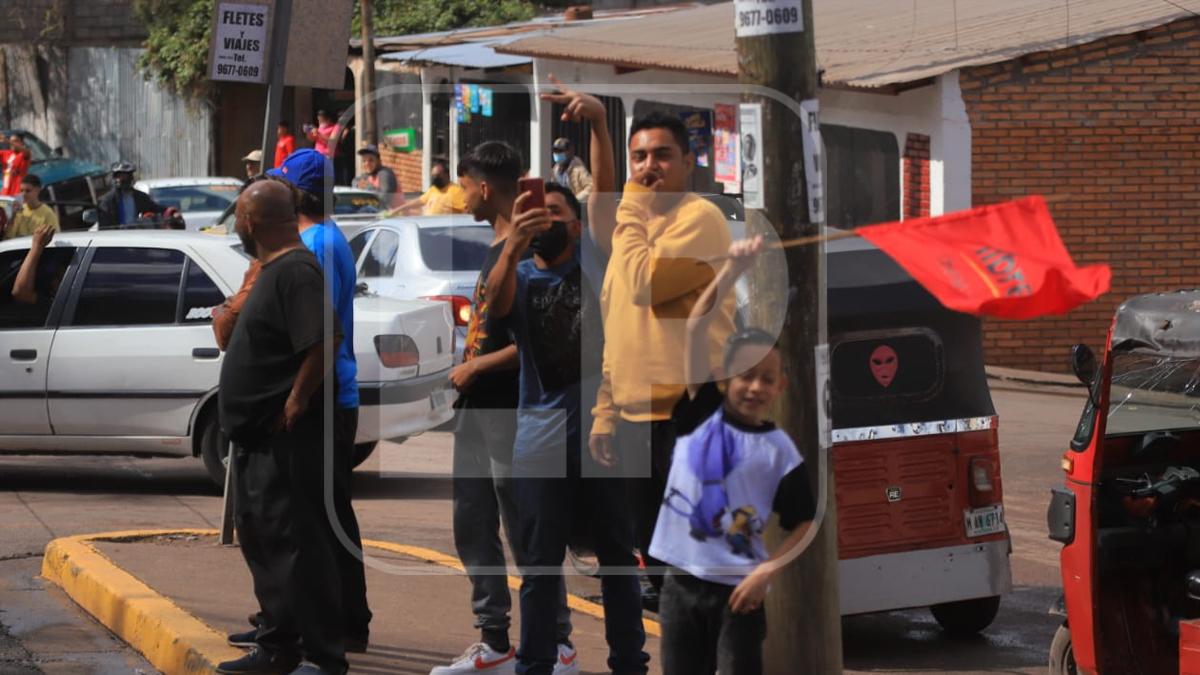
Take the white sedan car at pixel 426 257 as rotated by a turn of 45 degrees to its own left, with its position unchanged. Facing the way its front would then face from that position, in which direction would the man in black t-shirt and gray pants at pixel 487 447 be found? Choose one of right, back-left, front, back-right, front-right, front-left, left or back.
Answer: left

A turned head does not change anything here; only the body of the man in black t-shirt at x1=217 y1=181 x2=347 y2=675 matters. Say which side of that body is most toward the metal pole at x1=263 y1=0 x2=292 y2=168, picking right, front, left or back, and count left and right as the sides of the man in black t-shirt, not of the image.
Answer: right

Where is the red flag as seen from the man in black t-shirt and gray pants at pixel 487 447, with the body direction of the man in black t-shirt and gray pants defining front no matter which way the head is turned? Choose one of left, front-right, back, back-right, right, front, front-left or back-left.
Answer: back-left

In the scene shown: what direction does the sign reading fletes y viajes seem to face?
toward the camera

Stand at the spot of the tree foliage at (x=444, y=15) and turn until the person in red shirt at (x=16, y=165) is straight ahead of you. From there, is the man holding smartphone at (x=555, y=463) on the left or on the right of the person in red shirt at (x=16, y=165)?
left

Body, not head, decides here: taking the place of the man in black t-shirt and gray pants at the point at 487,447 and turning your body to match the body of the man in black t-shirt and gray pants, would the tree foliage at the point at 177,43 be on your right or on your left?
on your right

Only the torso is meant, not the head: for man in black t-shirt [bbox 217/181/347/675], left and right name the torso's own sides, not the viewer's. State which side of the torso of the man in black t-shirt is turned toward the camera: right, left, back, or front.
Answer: left

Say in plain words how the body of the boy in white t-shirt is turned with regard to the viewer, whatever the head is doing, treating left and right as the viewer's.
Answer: facing the viewer

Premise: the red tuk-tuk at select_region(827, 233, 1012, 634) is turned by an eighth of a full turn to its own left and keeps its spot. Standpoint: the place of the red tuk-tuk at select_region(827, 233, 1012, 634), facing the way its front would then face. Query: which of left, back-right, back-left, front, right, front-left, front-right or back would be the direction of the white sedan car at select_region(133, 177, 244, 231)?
front

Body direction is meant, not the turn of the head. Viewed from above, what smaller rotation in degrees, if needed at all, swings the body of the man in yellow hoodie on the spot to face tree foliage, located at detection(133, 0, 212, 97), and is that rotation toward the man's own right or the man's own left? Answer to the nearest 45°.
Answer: approximately 135° to the man's own right
